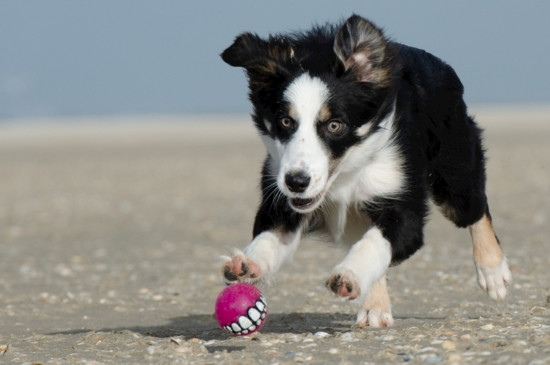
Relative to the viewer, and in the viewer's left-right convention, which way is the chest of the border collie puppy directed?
facing the viewer and to the left of the viewer
